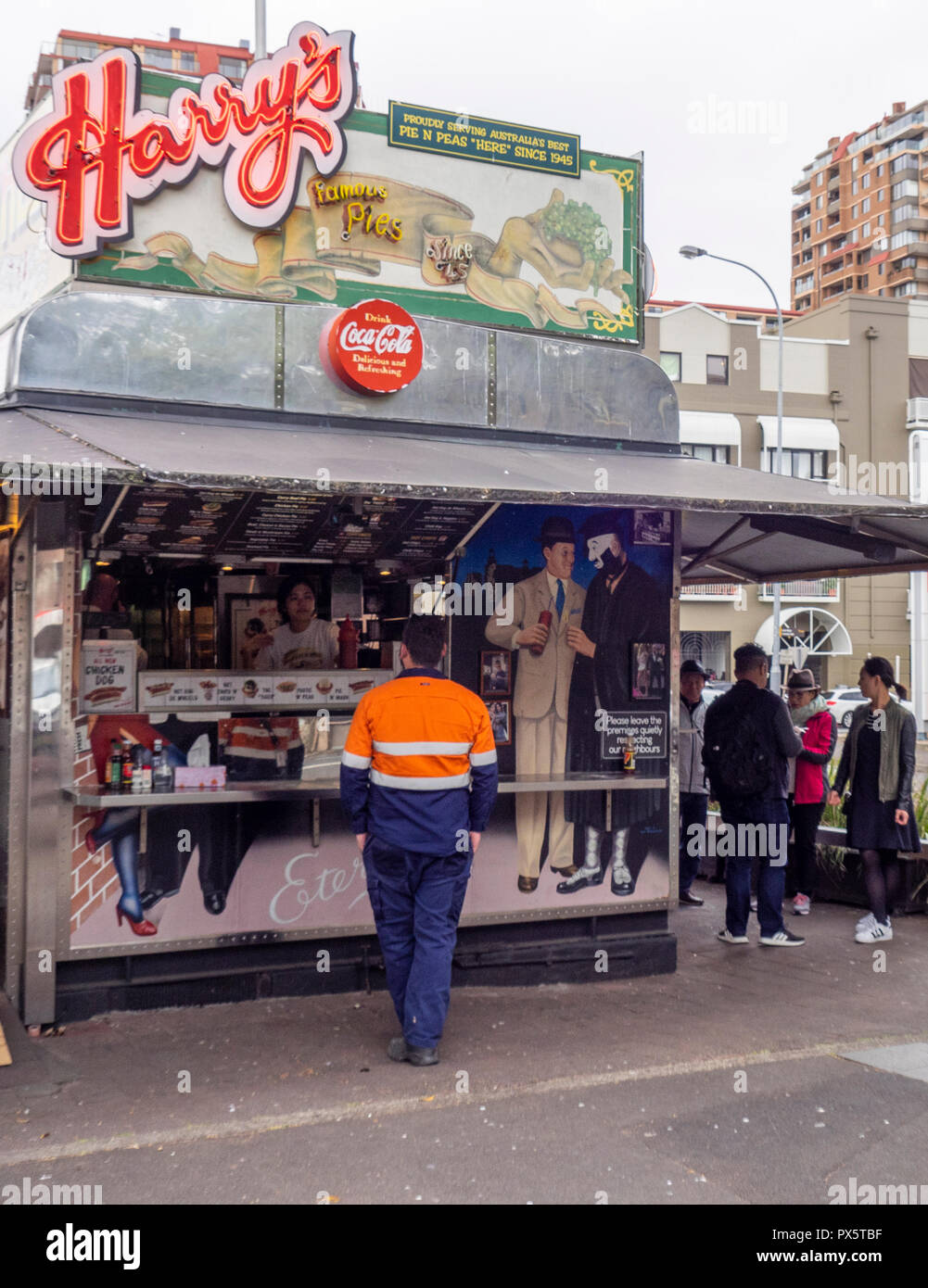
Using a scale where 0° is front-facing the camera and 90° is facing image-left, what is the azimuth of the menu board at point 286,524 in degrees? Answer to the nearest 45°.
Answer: approximately 0°

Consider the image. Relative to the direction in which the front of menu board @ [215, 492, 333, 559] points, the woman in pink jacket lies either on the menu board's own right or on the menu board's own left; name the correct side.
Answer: on the menu board's own left

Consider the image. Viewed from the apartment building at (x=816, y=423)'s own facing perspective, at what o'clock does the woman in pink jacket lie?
The woman in pink jacket is roughly at 12 o'clock from the apartment building.

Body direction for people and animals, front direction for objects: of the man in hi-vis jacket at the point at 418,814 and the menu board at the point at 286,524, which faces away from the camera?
the man in hi-vis jacket

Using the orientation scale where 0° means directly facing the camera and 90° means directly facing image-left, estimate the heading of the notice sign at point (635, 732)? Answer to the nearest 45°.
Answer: approximately 0°

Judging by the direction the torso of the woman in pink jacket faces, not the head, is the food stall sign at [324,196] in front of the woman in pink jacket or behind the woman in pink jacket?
in front

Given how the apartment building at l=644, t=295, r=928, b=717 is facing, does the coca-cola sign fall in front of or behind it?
in front

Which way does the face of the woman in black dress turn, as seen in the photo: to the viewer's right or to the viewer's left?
to the viewer's left

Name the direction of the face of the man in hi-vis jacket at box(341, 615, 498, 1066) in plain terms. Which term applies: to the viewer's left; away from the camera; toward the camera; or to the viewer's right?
away from the camera

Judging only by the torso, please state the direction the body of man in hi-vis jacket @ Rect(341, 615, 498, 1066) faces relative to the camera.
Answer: away from the camera
